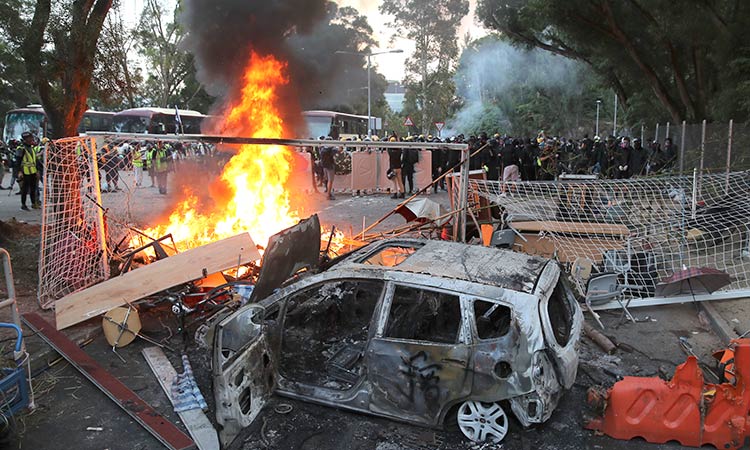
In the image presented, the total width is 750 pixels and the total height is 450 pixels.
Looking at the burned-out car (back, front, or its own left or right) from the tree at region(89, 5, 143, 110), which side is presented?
front

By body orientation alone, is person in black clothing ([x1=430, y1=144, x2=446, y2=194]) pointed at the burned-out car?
yes

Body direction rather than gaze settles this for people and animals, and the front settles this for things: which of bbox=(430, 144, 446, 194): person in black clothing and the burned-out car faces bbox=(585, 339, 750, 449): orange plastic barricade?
the person in black clothing

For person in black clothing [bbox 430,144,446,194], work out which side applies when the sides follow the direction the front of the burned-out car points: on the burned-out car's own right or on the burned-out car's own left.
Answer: on the burned-out car's own right

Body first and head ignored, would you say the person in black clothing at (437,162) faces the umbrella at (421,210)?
yes

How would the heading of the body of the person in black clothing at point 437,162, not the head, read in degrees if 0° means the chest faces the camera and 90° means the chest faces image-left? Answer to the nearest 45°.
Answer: approximately 0°

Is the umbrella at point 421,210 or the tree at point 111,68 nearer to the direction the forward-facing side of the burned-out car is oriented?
the tree

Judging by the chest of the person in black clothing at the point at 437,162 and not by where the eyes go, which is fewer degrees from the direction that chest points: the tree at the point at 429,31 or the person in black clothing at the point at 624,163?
the person in black clothing

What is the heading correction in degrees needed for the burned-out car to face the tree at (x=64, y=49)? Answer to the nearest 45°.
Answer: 0° — it already faces it

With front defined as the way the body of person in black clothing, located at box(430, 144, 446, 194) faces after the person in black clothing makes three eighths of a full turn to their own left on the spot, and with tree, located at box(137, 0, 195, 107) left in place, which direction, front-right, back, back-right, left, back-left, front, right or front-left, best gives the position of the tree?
left

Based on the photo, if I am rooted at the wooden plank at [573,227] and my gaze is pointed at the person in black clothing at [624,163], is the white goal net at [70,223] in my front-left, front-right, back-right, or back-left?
back-left

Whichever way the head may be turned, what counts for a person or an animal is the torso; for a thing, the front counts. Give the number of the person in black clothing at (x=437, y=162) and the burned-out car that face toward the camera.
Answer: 1

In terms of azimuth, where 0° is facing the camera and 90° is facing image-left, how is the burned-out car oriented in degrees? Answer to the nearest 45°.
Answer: approximately 135°

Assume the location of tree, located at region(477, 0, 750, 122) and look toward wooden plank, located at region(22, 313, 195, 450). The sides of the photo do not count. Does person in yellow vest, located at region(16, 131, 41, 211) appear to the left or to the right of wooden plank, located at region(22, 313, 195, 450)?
right

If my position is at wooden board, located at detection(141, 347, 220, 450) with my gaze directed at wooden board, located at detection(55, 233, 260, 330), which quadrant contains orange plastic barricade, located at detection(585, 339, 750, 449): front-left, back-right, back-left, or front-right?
back-right

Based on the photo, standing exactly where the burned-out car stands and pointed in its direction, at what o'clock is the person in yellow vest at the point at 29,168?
The person in yellow vest is roughly at 12 o'clock from the burned-out car.

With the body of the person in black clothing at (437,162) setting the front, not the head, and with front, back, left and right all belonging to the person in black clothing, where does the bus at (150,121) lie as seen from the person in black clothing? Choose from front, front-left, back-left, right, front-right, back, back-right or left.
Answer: back-right
